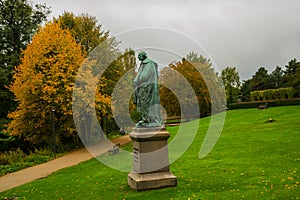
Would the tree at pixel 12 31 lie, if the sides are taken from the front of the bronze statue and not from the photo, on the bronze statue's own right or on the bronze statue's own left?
on the bronze statue's own right

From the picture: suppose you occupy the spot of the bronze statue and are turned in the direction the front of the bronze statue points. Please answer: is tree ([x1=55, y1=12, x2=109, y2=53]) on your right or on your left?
on your right
